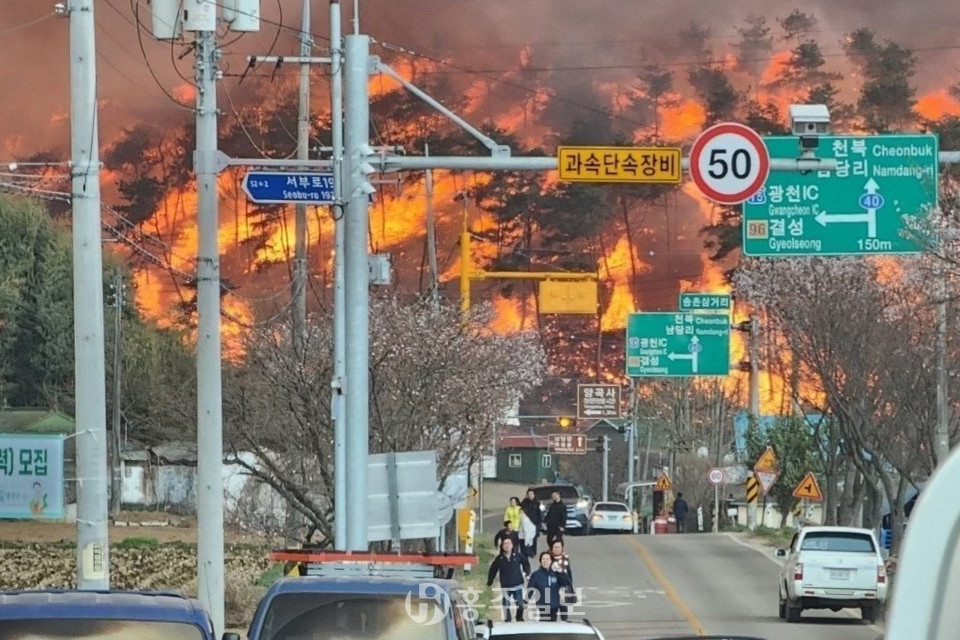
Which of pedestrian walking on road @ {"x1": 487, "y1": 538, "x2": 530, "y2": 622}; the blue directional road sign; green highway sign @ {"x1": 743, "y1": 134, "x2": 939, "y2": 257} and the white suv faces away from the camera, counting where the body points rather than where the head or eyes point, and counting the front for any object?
the white suv

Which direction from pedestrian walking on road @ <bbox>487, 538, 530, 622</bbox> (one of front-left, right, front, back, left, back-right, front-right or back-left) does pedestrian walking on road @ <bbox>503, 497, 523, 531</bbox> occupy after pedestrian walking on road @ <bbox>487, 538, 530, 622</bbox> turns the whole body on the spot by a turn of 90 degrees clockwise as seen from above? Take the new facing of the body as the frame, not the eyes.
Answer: right

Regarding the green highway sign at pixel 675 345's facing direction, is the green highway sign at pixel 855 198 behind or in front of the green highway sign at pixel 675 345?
in front

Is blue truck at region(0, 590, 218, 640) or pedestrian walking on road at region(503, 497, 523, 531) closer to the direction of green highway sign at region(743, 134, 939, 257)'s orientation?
the blue truck

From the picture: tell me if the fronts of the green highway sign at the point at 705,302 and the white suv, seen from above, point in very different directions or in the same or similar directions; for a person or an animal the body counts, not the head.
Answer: very different directions

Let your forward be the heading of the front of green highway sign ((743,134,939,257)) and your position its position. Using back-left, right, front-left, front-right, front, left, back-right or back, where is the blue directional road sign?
front-right

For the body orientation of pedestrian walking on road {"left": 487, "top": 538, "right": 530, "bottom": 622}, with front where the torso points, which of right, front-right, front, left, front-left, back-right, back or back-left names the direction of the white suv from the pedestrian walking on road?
back-left

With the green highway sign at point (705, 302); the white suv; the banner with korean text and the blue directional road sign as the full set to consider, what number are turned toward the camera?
3

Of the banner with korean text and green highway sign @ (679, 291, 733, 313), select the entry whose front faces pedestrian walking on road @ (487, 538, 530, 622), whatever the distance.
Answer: the green highway sign

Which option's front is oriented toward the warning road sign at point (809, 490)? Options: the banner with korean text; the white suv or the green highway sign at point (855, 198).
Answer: the white suv

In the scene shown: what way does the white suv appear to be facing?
away from the camera

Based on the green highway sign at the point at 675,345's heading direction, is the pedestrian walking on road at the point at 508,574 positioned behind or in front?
in front

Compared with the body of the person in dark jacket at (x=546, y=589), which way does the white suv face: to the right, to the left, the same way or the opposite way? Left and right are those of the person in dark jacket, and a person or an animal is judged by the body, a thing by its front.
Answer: the opposite way

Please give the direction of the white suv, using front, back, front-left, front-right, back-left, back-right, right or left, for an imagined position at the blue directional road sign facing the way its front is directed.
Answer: back-left

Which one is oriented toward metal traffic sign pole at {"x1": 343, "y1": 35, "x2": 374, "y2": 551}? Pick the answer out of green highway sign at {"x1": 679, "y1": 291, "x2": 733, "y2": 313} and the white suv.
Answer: the green highway sign
